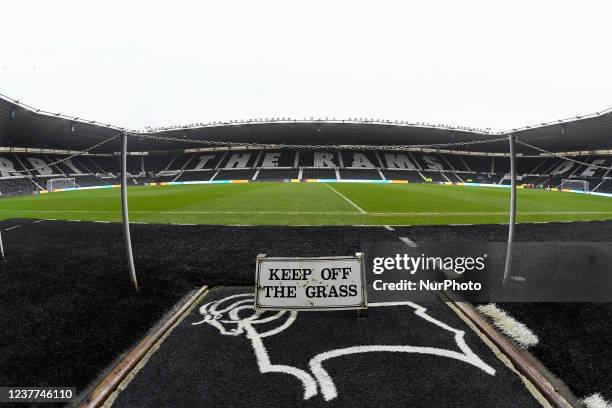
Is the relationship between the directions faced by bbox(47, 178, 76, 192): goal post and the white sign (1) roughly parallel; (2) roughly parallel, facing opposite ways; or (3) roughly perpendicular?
roughly perpendicular

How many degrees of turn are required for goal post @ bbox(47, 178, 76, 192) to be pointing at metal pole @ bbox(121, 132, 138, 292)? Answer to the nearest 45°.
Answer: approximately 45° to its right

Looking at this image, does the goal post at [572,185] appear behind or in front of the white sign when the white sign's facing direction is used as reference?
behind

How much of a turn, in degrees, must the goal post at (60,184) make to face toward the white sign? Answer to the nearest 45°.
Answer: approximately 45° to its right

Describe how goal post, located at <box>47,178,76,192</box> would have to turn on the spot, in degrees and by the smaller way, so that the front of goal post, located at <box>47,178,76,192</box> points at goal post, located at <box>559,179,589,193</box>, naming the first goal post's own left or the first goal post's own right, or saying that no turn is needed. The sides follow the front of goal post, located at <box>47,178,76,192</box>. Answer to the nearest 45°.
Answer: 0° — it already faces it

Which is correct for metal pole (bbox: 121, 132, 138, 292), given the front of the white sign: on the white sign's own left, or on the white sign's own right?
on the white sign's own right

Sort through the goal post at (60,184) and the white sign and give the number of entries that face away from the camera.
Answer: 0

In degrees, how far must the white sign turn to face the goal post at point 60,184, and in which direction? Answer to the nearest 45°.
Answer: approximately 135° to its right

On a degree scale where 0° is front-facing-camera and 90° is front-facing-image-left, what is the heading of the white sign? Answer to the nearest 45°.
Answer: approximately 0°

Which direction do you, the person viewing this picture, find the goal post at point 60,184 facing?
facing the viewer and to the right of the viewer

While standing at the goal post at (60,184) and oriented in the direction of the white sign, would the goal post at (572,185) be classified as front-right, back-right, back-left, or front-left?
front-left
